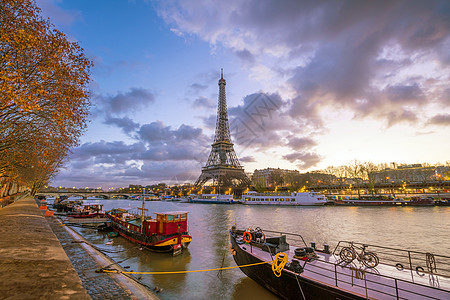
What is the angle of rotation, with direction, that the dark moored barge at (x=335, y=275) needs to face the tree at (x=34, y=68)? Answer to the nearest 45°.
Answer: approximately 45° to its left

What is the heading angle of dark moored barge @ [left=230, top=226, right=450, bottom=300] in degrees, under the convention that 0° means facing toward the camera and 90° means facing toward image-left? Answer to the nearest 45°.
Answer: approximately 135°
